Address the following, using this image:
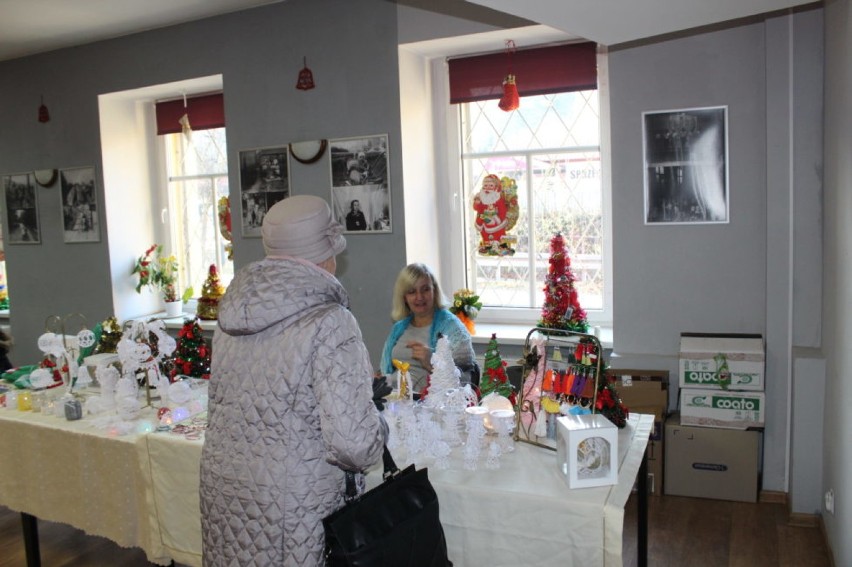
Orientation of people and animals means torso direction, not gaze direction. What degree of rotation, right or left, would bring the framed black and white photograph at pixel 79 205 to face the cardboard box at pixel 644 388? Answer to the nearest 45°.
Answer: approximately 90° to its left

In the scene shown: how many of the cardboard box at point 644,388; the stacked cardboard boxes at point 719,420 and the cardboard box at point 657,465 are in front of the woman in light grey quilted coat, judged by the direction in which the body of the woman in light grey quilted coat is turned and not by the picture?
3

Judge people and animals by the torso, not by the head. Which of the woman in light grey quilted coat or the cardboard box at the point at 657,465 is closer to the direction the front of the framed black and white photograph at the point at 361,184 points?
the woman in light grey quilted coat

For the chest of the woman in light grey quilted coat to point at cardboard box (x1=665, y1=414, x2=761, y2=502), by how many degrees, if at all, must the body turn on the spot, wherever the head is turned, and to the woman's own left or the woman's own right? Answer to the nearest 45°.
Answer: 0° — they already face it

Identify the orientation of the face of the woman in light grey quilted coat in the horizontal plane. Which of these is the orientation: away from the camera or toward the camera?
away from the camera

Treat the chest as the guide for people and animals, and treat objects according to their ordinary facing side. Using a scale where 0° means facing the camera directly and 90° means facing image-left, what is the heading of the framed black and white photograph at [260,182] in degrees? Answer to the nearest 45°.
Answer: approximately 45°

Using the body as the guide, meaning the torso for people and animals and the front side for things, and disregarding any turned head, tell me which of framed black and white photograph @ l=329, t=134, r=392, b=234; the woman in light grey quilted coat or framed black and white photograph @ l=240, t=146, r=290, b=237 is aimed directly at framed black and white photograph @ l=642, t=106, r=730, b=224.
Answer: the woman in light grey quilted coat

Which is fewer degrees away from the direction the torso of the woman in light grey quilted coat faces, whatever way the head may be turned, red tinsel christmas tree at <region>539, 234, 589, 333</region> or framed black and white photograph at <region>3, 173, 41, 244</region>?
the red tinsel christmas tree

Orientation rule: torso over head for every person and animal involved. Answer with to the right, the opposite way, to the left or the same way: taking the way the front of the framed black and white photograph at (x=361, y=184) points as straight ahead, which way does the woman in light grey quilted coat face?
the opposite way

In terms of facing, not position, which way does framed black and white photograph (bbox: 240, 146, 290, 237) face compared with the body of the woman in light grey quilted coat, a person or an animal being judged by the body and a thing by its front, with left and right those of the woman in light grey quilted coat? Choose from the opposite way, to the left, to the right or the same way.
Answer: the opposite way

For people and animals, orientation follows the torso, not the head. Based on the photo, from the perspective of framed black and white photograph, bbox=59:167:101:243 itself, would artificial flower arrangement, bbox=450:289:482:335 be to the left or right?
on its left

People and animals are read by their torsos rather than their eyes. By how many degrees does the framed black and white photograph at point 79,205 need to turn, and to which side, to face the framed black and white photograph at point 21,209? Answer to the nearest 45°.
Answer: approximately 90° to its right

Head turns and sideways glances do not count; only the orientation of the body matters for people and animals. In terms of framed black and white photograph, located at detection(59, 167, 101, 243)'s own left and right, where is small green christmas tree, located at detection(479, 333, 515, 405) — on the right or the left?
on its left

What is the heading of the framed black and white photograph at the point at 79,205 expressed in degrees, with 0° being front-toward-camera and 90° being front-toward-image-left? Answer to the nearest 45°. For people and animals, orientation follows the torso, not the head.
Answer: approximately 45°
